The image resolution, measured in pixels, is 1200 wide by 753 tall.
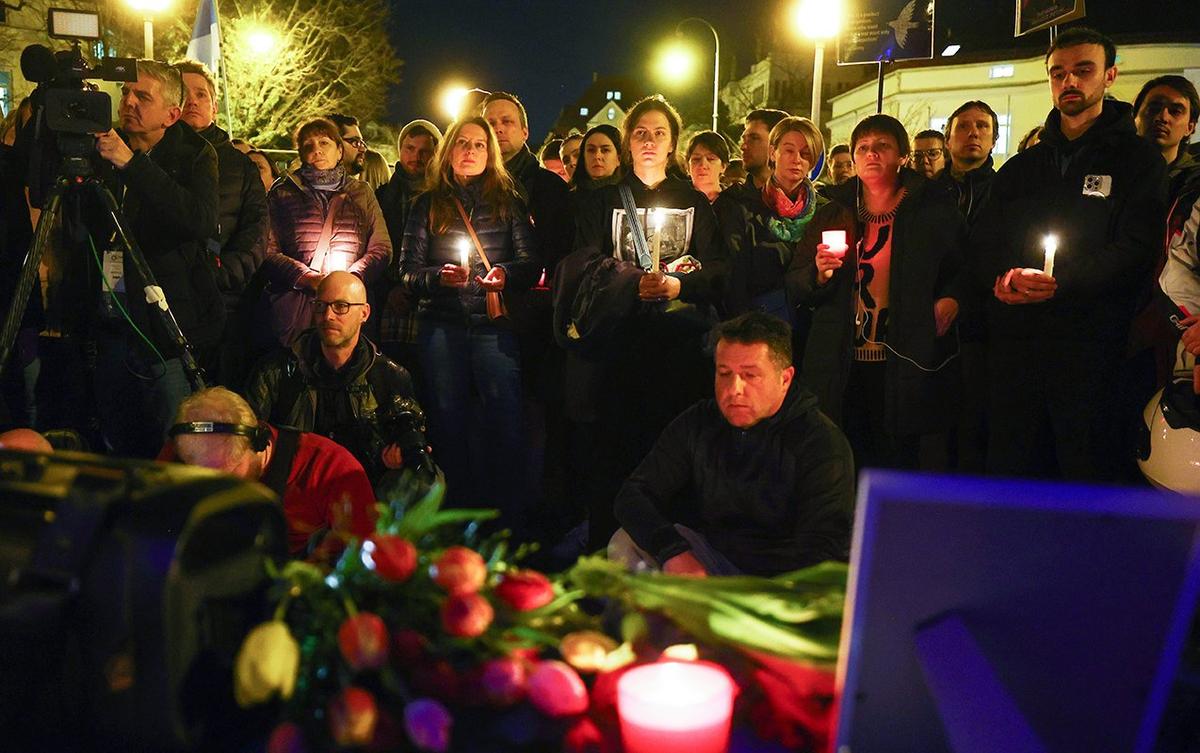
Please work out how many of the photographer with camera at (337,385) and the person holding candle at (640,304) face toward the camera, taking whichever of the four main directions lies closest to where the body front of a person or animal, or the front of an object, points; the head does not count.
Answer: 2

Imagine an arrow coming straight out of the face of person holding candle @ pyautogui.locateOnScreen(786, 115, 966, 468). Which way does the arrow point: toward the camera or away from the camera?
toward the camera

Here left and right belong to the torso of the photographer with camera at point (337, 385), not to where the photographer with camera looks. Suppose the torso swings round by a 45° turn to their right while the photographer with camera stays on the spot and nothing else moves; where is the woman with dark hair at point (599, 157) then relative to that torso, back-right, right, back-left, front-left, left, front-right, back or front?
back

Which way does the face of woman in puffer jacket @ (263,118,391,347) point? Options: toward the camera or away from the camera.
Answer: toward the camera

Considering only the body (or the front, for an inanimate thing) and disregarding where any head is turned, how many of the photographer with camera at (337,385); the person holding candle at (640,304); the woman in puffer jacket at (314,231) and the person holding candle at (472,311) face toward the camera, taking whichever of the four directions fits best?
4

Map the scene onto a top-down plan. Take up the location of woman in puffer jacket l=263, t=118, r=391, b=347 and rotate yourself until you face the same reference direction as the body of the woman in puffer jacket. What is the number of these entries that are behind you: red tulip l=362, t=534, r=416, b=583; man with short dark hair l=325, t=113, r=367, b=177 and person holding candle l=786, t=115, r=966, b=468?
1

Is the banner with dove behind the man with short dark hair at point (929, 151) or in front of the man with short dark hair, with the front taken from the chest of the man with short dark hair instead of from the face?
behind

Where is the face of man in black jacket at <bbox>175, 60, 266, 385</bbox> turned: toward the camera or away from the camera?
toward the camera

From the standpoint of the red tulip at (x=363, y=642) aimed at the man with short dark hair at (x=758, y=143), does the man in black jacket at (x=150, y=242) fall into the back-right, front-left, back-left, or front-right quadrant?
front-left

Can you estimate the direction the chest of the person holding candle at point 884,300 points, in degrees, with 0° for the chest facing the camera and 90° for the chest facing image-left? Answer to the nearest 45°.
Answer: approximately 0°

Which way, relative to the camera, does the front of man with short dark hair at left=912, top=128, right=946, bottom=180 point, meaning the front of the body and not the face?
toward the camera

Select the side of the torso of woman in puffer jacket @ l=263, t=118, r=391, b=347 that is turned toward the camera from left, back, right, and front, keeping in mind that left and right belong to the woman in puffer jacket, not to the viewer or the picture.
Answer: front

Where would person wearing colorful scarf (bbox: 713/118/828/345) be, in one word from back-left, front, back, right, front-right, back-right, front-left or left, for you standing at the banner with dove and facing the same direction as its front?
front

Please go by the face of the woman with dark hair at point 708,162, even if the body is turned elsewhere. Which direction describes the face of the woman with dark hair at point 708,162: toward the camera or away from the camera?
toward the camera

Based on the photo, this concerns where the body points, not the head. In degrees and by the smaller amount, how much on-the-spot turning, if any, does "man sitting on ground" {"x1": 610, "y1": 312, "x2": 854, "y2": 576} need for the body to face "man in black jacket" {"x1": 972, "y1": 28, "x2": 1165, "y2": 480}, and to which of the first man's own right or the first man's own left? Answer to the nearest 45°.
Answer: approximately 180°
